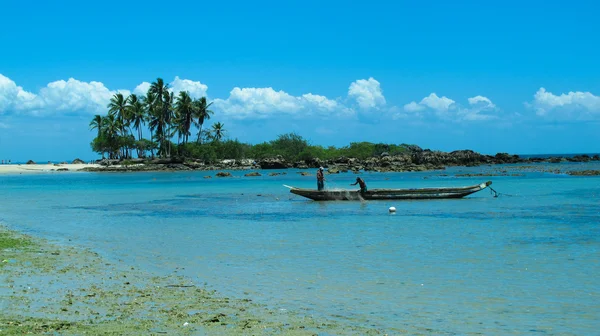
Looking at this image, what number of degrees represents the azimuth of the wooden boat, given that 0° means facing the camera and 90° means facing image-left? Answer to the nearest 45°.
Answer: approximately 270°
